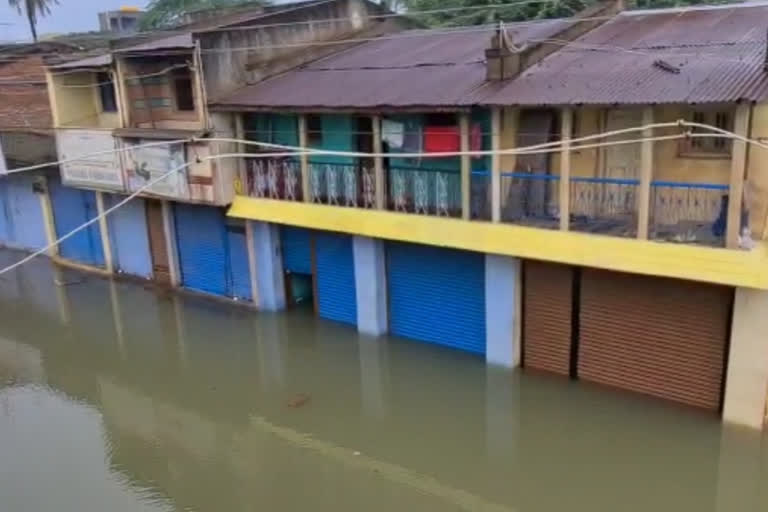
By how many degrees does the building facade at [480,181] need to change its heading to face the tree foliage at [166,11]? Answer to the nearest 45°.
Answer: approximately 90° to its right

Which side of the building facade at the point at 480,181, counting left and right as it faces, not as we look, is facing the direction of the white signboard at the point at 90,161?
right

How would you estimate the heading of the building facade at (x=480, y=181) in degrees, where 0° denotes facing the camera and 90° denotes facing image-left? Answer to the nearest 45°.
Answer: approximately 45°

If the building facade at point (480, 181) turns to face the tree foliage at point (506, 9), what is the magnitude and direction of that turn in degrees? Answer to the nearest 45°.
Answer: approximately 135° to its right
